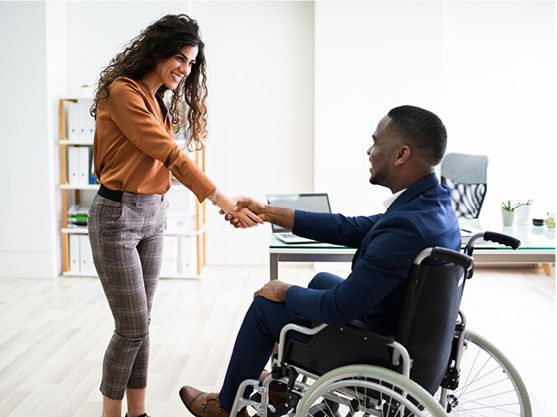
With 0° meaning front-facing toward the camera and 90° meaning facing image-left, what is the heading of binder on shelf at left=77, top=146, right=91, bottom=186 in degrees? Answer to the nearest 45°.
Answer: approximately 0°

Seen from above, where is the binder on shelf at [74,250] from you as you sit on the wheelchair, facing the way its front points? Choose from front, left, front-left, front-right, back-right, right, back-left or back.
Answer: front

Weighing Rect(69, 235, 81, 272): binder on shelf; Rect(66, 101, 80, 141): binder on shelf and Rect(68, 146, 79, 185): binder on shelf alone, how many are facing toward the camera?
3

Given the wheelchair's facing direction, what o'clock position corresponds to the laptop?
The laptop is roughly at 1 o'clock from the wheelchair.

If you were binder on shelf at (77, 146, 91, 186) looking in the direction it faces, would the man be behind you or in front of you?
in front

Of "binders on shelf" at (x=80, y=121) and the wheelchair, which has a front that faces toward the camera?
the binders on shelf

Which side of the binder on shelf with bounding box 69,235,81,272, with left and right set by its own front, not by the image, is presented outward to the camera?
front

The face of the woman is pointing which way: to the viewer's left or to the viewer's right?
to the viewer's right

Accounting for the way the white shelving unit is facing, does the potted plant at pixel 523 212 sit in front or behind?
in front

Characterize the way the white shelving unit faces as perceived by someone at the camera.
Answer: facing the viewer

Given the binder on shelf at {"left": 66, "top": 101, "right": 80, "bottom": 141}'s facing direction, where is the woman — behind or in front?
in front

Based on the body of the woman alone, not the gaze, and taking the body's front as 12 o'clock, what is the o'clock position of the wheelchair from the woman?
The wheelchair is roughly at 12 o'clock from the woman.

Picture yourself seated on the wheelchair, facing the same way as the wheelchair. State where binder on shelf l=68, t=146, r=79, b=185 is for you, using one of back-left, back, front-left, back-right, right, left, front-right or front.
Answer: front

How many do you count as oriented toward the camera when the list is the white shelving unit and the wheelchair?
1

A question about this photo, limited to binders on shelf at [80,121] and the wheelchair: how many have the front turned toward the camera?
1

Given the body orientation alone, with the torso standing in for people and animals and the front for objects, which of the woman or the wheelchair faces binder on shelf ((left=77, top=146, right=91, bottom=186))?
the wheelchair

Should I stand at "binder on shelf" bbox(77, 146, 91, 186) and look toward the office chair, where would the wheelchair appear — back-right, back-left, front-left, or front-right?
front-right

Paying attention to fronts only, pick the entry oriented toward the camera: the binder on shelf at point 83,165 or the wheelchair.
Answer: the binder on shelf

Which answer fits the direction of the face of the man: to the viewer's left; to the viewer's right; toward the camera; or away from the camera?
to the viewer's left

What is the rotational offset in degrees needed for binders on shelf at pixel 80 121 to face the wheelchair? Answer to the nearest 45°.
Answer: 0° — it already faces it
